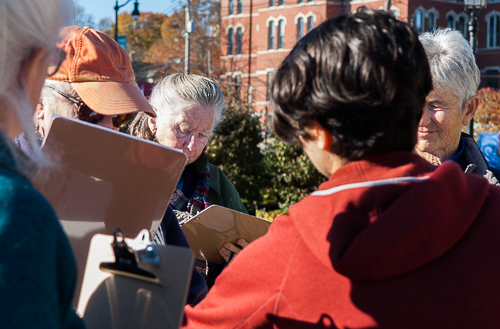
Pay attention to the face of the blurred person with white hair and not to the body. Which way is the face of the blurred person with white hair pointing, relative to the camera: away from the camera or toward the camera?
away from the camera

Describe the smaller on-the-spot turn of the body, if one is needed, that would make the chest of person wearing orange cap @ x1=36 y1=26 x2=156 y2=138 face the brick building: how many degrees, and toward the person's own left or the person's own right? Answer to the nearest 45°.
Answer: approximately 135° to the person's own left

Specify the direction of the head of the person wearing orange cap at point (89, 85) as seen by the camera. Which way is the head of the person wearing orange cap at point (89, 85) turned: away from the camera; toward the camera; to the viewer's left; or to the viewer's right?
to the viewer's right

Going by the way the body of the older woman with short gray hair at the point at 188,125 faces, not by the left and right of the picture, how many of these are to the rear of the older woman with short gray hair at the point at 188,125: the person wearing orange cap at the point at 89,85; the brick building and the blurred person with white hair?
1

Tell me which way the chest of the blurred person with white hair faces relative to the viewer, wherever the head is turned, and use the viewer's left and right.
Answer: facing away from the viewer and to the right of the viewer

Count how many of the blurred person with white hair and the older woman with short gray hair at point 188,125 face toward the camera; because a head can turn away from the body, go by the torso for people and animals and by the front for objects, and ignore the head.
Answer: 1

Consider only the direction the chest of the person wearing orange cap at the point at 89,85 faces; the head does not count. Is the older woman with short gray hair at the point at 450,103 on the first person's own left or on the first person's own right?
on the first person's own left

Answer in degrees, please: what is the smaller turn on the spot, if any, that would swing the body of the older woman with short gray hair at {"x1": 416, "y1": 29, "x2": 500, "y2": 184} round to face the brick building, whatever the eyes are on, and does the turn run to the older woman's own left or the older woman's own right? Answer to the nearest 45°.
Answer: approximately 135° to the older woman's own right

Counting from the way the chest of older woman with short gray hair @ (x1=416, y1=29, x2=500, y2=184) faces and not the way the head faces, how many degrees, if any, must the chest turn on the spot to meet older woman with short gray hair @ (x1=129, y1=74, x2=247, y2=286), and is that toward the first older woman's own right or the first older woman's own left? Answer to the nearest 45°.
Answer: approximately 45° to the first older woman's own right

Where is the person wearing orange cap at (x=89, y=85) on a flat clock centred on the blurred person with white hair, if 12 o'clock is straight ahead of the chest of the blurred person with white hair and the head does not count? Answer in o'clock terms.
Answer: The person wearing orange cap is roughly at 11 o'clock from the blurred person with white hair.
